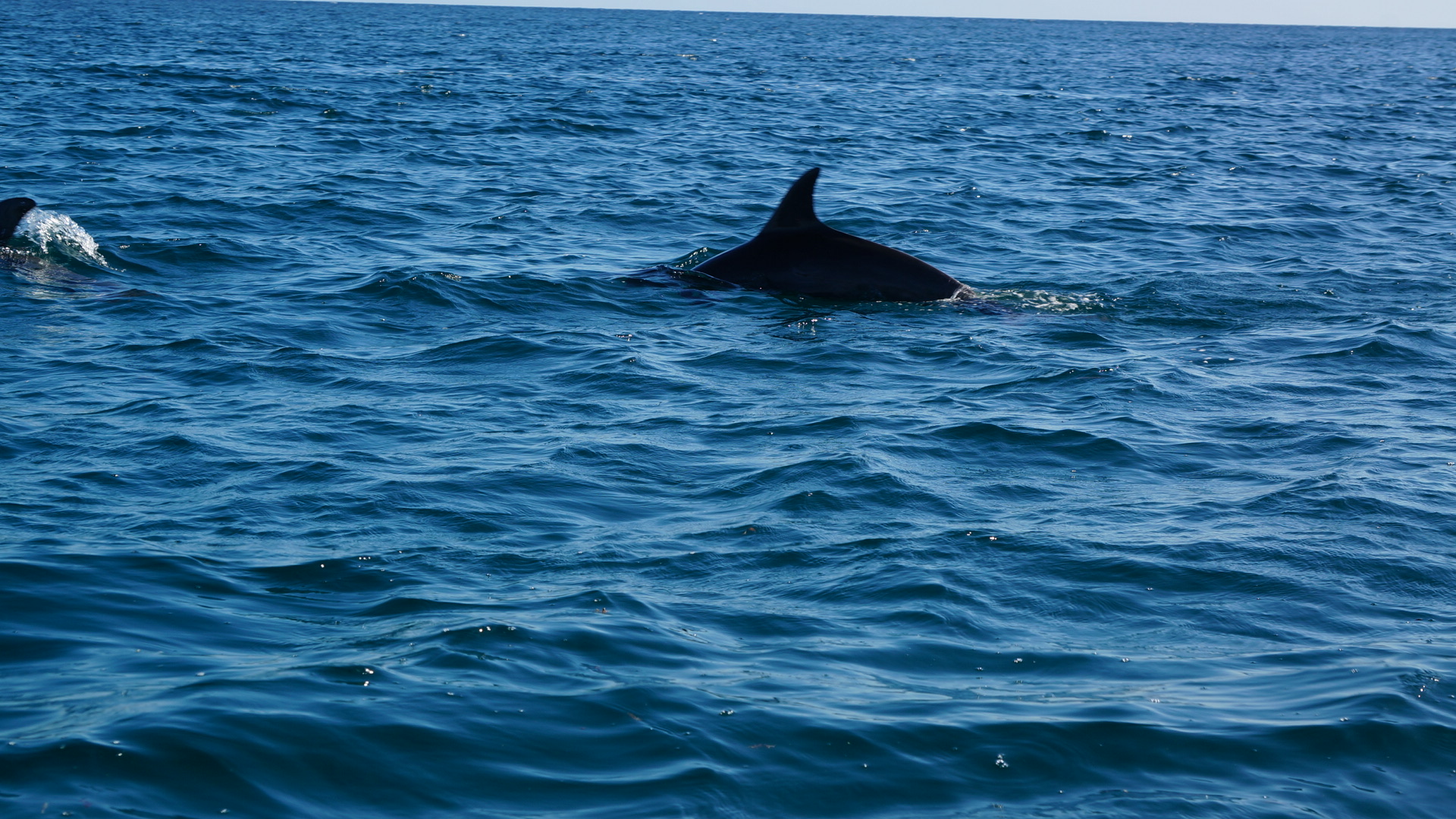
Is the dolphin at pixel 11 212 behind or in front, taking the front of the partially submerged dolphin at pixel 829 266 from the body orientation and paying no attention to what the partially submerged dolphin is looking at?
in front

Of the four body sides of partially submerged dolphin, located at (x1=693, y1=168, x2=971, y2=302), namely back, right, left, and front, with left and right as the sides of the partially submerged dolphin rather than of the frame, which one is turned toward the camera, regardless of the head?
left

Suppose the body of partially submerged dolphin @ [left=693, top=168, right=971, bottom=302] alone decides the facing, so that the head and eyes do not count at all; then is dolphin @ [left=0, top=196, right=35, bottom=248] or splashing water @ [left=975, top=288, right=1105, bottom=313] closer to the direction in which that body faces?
the dolphin

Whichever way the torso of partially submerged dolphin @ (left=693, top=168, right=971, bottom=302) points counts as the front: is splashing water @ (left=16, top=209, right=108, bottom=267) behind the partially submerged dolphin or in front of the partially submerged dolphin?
in front

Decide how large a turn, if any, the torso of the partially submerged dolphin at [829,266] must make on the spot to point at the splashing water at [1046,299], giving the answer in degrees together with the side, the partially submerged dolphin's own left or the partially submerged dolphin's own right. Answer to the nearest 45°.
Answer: approximately 180°

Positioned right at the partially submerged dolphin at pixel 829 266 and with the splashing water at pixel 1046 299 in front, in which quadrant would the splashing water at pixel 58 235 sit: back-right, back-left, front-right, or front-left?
back-left
